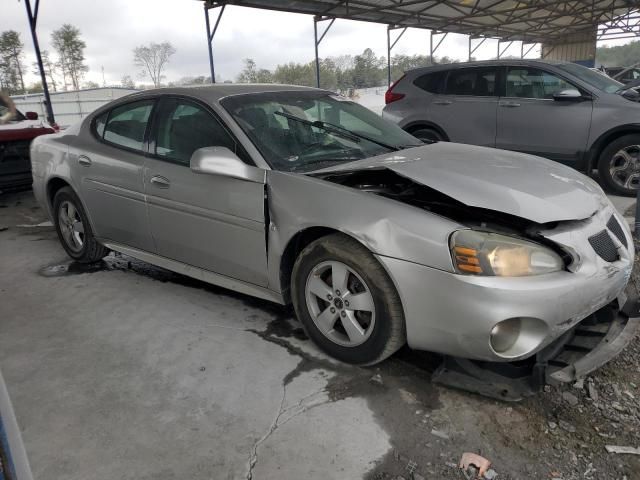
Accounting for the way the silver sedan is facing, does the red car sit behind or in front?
behind

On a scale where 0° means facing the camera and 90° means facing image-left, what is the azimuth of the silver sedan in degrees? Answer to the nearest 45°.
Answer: approximately 315°

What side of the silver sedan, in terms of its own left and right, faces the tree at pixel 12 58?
back

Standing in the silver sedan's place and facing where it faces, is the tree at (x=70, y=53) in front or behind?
behind

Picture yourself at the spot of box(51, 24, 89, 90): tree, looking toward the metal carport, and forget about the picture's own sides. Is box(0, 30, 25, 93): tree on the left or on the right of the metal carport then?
right

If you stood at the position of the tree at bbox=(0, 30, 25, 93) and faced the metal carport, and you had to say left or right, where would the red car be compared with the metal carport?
right
